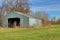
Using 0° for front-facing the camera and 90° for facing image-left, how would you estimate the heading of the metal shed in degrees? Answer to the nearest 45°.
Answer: approximately 45°
